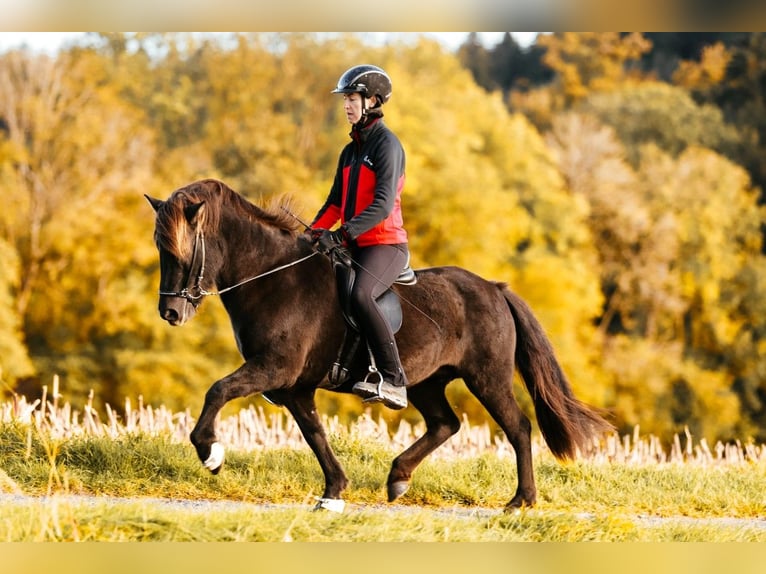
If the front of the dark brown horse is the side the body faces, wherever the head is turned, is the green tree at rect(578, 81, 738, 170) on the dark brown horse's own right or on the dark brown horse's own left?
on the dark brown horse's own right

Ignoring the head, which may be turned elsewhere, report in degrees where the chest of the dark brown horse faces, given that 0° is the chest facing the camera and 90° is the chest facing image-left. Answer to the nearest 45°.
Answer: approximately 90°

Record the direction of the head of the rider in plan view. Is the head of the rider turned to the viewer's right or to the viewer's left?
to the viewer's left
